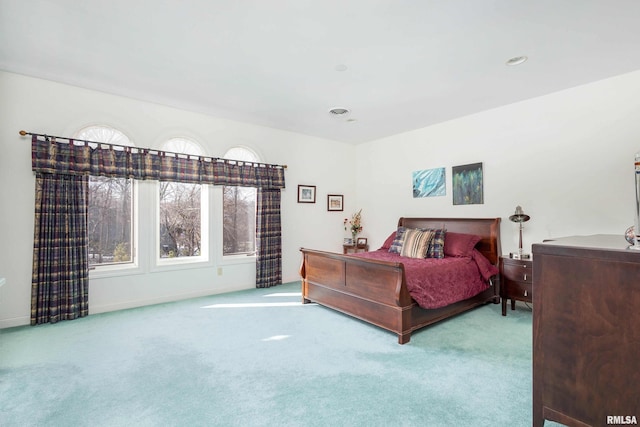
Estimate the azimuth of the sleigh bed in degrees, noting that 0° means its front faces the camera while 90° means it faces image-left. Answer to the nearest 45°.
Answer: approximately 45°

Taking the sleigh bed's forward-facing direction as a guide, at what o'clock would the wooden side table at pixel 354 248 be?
The wooden side table is roughly at 4 o'clock from the sleigh bed.

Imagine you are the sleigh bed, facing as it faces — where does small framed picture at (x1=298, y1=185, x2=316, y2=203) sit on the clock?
The small framed picture is roughly at 3 o'clock from the sleigh bed.

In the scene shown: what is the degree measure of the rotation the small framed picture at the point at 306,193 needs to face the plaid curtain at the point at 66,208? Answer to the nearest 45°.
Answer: approximately 90° to its right

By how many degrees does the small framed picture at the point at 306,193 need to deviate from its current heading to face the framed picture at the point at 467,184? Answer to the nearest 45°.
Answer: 0° — it already faces it

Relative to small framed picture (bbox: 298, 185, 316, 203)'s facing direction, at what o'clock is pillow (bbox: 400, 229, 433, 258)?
The pillow is roughly at 12 o'clock from the small framed picture.

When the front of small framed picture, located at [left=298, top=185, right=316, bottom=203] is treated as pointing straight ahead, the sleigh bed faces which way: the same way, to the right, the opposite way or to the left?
to the right

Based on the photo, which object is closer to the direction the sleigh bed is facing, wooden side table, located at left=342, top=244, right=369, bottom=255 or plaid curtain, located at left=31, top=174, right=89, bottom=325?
the plaid curtain

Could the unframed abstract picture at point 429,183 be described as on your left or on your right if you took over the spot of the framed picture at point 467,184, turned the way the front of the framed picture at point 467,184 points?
on your right

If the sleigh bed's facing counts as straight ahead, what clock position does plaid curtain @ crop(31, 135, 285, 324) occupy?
The plaid curtain is roughly at 1 o'clock from the sleigh bed.

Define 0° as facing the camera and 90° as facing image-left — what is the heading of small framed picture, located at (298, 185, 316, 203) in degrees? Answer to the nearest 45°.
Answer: approximately 315°

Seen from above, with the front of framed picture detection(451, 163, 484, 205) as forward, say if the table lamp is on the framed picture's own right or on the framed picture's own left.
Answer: on the framed picture's own left
